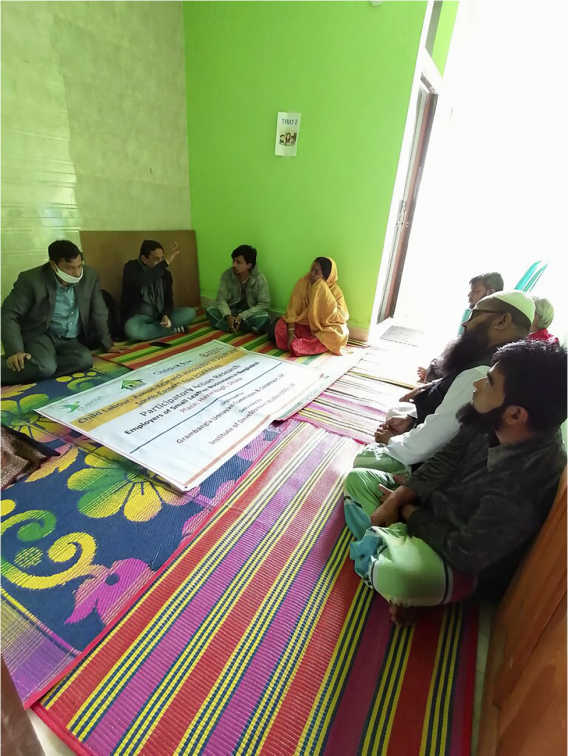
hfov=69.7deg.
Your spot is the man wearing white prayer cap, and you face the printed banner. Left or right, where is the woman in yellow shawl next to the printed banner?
right

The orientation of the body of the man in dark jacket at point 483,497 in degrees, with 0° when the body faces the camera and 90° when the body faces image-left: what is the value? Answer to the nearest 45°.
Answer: approximately 90°

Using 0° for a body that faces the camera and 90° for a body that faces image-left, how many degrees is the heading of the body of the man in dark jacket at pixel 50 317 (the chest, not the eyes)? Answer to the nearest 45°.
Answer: approximately 315°

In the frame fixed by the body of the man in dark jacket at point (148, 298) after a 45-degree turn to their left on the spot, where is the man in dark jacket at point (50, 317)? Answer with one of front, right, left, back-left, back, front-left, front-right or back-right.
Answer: back-right

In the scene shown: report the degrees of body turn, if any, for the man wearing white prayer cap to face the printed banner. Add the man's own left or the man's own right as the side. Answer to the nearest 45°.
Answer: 0° — they already face it

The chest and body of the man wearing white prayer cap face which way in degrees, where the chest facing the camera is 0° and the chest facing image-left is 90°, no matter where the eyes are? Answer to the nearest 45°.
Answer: approximately 90°

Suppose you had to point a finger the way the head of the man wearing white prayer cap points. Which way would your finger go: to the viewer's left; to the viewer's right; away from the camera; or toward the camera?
to the viewer's left

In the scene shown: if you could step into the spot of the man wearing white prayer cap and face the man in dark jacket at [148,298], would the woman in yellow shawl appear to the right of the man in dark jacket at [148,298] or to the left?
right

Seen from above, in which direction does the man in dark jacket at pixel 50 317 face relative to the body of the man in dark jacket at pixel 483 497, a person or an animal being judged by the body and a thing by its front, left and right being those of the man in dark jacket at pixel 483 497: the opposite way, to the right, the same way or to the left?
the opposite way

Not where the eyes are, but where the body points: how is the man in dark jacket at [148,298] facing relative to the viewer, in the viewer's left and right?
facing the viewer and to the right of the viewer

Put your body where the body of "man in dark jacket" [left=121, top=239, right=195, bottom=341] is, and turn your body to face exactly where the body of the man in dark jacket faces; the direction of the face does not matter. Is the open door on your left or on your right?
on your left

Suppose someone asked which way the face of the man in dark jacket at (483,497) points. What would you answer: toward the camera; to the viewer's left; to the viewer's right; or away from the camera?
to the viewer's left
